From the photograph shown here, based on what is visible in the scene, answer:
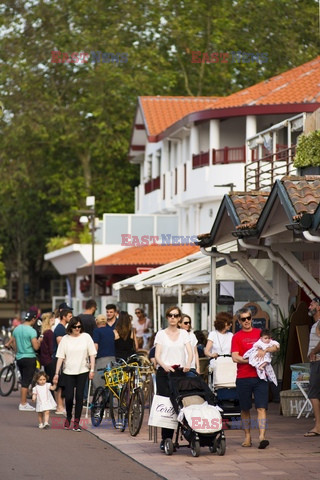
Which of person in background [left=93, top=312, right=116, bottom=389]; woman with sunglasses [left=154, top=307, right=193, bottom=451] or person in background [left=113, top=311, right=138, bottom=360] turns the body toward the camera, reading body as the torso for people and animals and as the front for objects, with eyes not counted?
the woman with sunglasses

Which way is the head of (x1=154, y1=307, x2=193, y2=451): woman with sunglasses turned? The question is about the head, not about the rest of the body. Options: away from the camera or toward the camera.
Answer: toward the camera

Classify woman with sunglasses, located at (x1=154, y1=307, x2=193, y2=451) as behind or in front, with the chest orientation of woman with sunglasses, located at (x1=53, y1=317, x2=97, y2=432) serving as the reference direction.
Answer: in front

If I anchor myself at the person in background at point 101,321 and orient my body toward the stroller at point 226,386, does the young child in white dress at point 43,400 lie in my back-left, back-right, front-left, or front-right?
front-right

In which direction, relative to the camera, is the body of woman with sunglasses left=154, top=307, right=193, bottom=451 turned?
toward the camera

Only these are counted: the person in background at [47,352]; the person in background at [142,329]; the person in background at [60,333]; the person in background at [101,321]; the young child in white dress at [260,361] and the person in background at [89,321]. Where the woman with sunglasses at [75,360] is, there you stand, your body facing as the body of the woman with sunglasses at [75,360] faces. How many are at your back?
5

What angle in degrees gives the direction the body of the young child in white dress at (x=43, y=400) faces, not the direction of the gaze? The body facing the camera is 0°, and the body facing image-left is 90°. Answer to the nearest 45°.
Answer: approximately 0°

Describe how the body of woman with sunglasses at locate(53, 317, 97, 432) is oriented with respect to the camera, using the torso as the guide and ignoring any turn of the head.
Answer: toward the camera

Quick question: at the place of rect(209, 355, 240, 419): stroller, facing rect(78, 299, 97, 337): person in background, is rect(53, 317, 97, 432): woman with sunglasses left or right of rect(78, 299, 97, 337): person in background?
left
